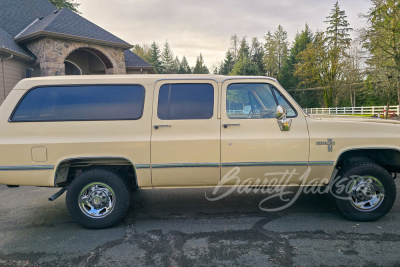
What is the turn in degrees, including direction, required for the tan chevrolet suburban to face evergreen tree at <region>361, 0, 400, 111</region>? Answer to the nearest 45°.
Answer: approximately 45° to its left

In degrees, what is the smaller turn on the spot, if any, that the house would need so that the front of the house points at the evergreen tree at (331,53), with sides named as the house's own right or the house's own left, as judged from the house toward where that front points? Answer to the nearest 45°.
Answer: approximately 90° to the house's own left

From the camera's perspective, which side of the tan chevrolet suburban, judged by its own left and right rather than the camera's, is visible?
right

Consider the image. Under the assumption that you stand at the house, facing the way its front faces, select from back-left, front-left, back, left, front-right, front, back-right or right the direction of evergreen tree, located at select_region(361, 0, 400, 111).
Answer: front-left

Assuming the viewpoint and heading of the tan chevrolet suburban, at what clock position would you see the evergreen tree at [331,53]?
The evergreen tree is roughly at 10 o'clock from the tan chevrolet suburban.

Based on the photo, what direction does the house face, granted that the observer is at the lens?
facing the viewer and to the right of the viewer
